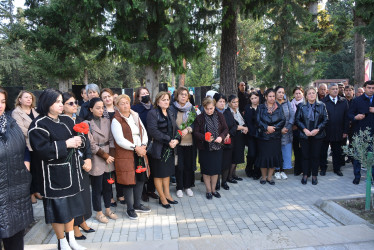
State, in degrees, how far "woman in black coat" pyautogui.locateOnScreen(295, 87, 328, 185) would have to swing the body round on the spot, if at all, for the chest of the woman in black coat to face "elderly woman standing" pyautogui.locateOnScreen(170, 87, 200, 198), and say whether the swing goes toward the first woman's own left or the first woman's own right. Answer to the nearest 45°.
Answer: approximately 45° to the first woman's own right

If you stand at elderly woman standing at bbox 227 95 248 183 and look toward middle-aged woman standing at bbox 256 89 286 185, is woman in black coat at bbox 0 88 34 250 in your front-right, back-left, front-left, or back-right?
back-right

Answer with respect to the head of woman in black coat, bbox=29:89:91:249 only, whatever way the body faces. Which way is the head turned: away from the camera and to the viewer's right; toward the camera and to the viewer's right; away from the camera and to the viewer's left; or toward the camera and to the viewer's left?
toward the camera and to the viewer's right

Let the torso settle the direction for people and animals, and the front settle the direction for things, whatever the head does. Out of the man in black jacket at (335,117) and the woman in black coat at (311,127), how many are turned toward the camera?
2

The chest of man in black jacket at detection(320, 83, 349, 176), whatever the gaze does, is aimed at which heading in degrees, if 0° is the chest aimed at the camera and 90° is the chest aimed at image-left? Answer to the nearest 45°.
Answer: approximately 0°

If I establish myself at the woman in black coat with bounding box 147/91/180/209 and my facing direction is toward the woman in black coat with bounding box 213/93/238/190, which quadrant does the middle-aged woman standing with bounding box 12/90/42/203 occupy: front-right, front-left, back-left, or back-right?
back-left

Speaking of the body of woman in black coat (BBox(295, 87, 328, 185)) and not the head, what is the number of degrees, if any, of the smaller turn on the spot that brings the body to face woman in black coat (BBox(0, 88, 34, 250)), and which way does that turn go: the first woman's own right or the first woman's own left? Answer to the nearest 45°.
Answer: approximately 45° to the first woman's own right

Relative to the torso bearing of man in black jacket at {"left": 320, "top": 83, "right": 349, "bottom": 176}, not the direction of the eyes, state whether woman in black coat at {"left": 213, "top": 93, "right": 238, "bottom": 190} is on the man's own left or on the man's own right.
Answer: on the man's own right

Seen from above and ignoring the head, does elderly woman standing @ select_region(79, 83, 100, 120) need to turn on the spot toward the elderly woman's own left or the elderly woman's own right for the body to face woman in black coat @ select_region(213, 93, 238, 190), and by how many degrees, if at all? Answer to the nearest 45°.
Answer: approximately 45° to the elderly woman's own left

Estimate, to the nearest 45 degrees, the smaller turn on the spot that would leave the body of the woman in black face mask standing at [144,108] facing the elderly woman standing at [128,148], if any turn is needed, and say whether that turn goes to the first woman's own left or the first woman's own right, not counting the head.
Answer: approximately 45° to the first woman's own right

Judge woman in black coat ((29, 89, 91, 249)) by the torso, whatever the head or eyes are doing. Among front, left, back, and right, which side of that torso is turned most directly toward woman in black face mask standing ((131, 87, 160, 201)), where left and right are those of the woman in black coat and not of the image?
left
